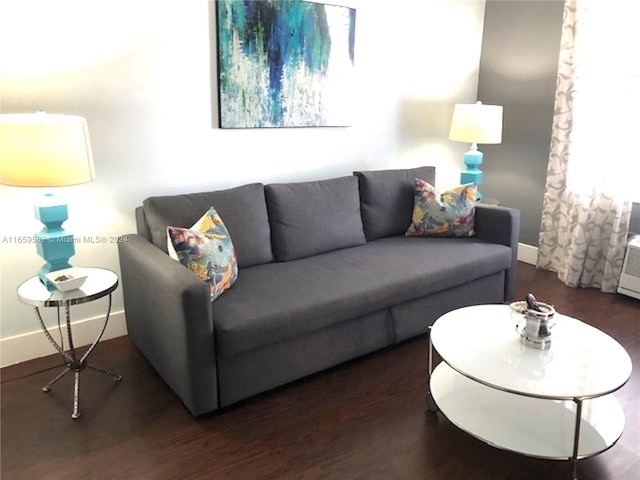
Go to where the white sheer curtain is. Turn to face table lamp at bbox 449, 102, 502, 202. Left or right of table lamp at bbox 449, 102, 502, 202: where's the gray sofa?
left

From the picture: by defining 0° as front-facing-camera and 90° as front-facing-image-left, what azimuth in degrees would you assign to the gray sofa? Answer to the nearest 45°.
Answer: approximately 315°

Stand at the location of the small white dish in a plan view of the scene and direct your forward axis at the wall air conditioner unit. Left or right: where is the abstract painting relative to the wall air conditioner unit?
left

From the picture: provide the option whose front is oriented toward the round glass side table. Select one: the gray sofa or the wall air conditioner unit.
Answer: the wall air conditioner unit

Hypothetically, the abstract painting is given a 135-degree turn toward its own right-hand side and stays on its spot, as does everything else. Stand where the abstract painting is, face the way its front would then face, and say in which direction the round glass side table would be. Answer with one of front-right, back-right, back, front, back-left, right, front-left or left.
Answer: front-left

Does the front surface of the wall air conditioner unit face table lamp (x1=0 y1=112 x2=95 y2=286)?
yes

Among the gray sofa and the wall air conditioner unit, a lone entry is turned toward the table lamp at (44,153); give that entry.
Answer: the wall air conditioner unit

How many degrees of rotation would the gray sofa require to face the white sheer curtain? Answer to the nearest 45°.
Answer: approximately 90° to its left

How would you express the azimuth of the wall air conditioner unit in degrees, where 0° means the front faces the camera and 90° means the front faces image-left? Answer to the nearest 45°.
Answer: approximately 45°

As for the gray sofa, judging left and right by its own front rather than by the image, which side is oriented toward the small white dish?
right
